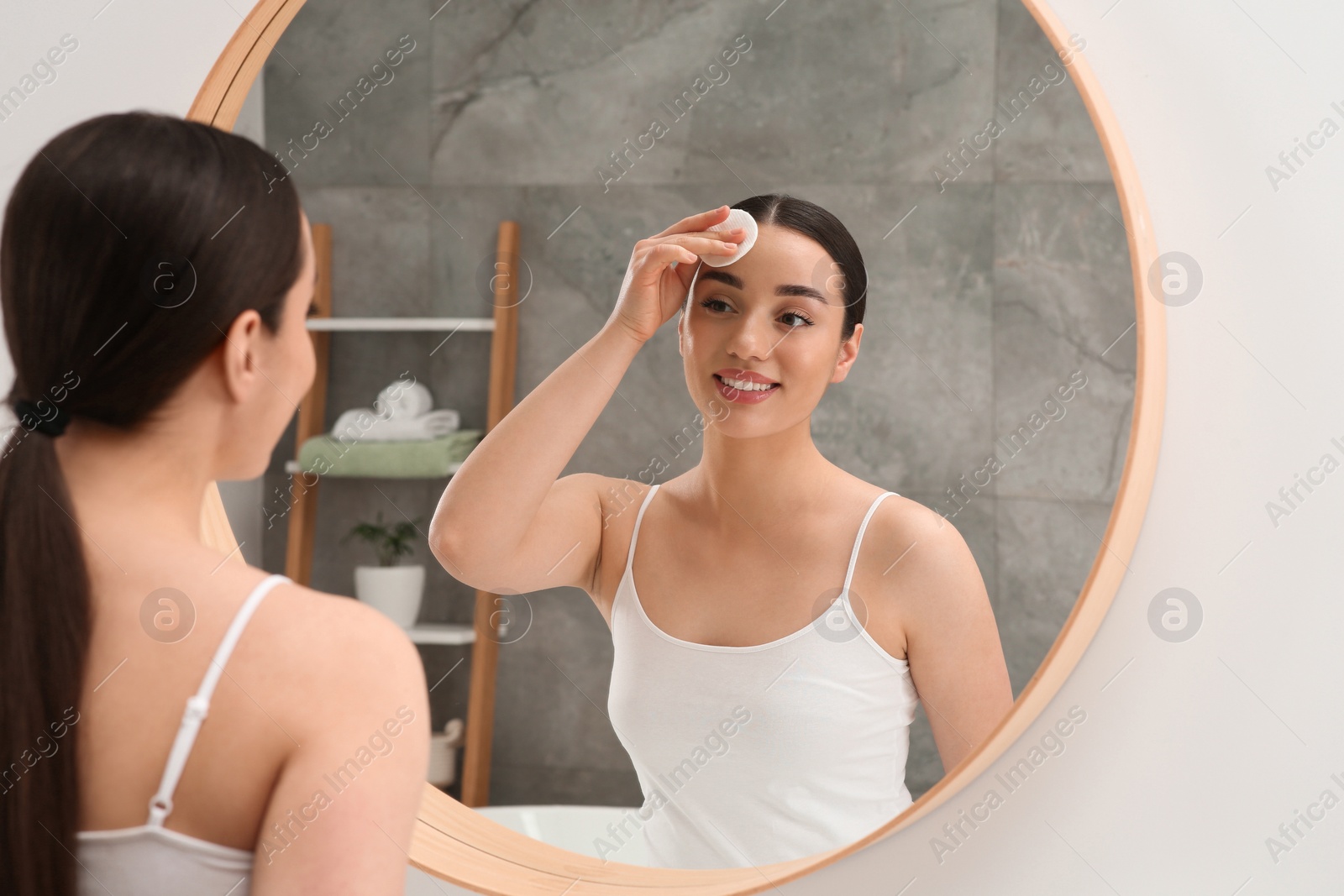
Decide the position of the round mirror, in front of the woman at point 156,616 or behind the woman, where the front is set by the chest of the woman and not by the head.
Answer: in front

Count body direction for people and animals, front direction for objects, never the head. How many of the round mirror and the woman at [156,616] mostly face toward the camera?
1

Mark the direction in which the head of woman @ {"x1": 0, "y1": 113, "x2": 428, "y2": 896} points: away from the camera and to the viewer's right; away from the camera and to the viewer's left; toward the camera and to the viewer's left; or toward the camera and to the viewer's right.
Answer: away from the camera and to the viewer's right

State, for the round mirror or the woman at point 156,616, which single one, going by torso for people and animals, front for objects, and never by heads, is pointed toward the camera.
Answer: the round mirror

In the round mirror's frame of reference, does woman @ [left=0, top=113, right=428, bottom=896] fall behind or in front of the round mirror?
in front

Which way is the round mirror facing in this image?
toward the camera

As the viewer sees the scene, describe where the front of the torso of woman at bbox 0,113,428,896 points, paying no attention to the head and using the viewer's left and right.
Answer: facing away from the viewer and to the right of the viewer
